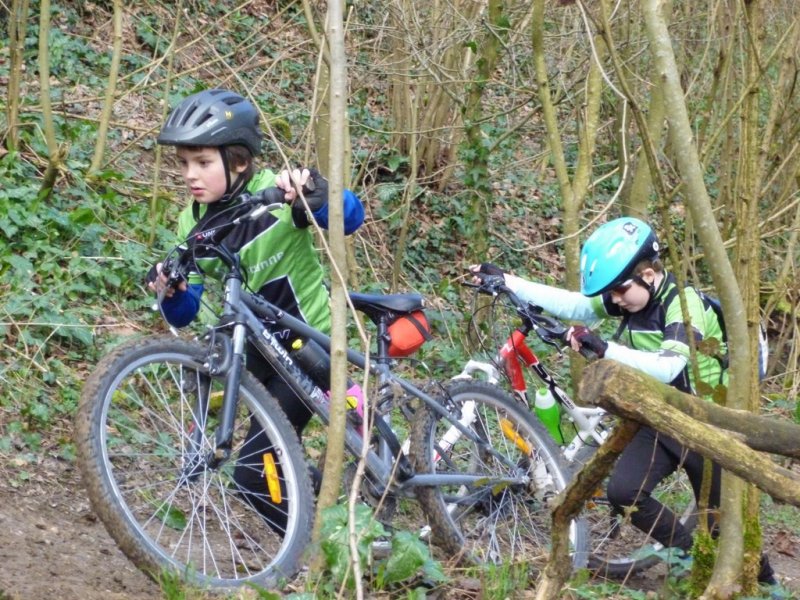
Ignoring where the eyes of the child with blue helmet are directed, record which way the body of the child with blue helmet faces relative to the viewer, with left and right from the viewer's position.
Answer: facing the viewer and to the left of the viewer

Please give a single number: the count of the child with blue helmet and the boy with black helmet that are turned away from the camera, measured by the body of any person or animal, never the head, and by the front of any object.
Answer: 0

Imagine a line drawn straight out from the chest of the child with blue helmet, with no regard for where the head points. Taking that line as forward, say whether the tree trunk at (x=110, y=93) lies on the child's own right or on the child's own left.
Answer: on the child's own right

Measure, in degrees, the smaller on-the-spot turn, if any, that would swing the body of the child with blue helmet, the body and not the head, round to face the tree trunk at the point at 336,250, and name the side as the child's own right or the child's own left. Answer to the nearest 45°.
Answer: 0° — they already face it

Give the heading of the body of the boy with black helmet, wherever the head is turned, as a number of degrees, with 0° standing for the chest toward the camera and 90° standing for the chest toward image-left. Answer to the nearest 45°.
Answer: approximately 45°

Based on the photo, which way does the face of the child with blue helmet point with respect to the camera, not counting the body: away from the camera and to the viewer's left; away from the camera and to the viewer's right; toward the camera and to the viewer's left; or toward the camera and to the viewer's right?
toward the camera and to the viewer's left

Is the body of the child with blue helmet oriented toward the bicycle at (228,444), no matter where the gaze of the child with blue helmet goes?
yes

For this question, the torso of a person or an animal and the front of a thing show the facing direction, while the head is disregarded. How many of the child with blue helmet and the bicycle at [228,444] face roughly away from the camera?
0

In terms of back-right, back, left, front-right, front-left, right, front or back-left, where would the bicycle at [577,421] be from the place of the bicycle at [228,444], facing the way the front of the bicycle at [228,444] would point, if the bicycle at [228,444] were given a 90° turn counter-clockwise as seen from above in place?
left

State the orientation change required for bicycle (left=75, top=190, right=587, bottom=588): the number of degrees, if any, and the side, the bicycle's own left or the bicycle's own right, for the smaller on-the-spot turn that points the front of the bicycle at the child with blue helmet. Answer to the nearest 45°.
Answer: approximately 180°

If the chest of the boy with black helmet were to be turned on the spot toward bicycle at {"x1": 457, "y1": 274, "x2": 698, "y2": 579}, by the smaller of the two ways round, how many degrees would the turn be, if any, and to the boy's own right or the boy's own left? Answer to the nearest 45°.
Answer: approximately 180°

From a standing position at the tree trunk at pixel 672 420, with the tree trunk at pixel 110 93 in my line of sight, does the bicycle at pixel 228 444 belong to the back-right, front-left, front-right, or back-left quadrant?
front-left

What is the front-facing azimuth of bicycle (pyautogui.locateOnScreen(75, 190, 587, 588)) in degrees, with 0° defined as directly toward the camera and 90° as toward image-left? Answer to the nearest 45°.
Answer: approximately 45°
